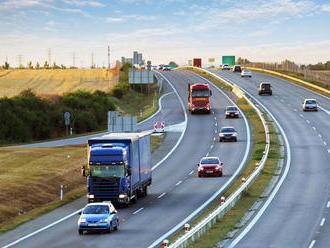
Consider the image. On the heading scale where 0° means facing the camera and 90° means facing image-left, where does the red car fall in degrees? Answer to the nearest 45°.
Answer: approximately 0°
